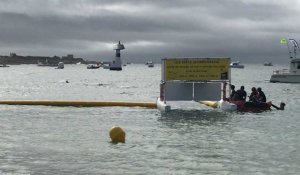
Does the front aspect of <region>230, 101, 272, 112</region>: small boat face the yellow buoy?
no
